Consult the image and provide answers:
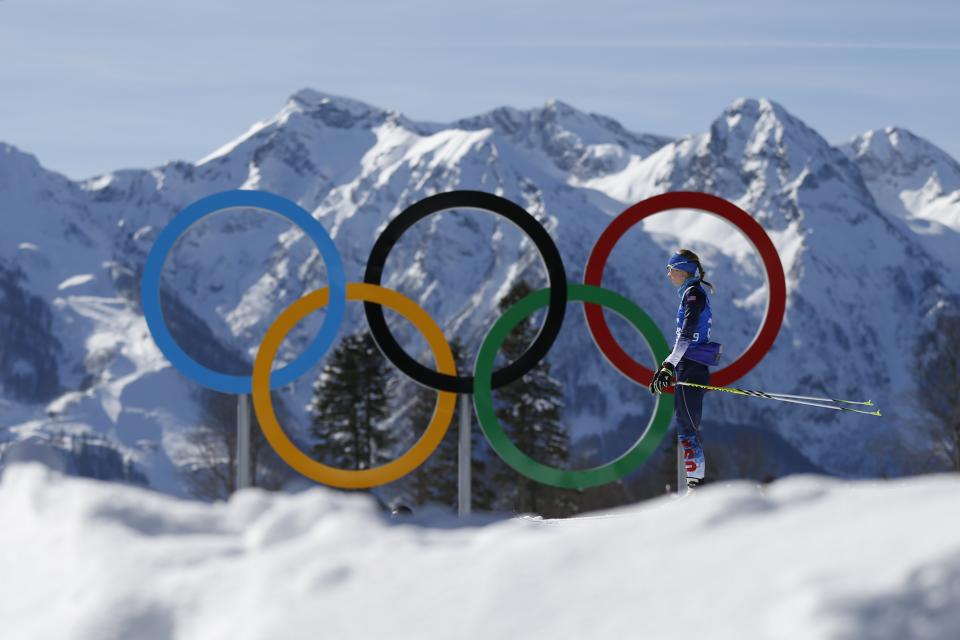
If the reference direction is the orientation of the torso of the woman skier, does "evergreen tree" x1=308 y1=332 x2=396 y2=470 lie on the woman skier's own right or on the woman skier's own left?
on the woman skier's own right

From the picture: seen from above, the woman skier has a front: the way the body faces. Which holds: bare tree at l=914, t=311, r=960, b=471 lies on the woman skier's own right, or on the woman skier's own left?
on the woman skier's own right

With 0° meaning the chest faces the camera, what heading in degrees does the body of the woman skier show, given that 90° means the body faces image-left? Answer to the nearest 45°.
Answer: approximately 90°

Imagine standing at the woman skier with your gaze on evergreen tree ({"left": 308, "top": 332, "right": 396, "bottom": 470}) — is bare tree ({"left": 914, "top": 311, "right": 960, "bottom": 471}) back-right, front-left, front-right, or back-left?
front-right

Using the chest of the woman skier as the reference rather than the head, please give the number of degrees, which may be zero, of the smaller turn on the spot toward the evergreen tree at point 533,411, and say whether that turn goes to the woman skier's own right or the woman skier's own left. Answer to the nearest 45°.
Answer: approximately 90° to the woman skier's own right

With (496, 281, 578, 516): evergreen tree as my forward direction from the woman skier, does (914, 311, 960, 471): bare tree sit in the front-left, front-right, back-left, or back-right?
front-right

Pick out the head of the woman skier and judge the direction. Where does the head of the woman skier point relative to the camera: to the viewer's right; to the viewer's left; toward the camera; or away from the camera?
to the viewer's left

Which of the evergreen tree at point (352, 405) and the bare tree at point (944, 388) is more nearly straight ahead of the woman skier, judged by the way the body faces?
the evergreen tree

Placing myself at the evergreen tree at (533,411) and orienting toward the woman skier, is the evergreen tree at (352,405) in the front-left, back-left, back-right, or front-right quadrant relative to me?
back-right
